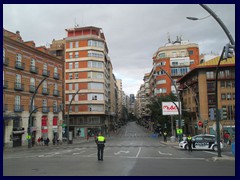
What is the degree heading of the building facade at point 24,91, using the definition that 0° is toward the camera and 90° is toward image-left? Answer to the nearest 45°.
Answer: approximately 315°

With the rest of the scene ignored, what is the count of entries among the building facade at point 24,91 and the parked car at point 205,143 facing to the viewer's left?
1

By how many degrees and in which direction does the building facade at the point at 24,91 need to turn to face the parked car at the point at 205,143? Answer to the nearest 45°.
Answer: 0° — it already faces it

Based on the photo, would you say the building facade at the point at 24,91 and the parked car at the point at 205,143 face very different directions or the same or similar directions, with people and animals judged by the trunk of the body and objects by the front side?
very different directions

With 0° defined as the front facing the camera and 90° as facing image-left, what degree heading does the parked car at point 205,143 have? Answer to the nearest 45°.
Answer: approximately 90°
